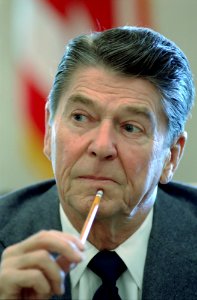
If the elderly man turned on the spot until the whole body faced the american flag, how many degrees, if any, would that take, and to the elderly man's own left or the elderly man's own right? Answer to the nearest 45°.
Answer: approximately 180°

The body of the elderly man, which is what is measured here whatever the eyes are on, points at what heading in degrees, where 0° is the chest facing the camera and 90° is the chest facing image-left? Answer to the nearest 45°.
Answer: approximately 0°
